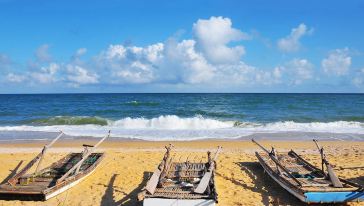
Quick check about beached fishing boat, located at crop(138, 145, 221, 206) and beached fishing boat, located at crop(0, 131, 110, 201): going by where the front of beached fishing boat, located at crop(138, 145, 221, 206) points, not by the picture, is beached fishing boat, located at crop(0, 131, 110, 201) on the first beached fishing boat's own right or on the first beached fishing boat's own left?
on the first beached fishing boat's own left

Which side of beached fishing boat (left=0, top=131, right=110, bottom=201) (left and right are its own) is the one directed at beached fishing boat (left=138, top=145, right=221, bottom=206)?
right

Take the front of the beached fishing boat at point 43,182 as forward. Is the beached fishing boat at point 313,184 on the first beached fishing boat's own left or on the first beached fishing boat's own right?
on the first beached fishing boat's own right

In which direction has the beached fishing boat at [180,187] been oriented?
away from the camera

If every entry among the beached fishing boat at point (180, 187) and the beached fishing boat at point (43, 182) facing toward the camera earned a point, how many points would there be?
0

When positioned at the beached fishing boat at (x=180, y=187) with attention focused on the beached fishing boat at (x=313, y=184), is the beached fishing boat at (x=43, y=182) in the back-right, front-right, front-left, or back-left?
back-left

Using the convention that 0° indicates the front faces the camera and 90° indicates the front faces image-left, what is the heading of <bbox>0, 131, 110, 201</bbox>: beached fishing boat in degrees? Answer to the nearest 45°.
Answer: approximately 225°
